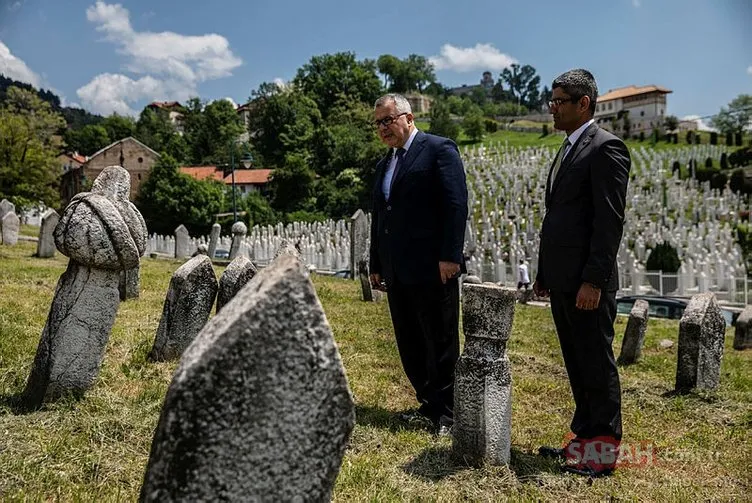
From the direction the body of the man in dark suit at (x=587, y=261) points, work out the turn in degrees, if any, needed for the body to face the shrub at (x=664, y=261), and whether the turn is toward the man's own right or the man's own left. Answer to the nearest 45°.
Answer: approximately 90° to the man's own right

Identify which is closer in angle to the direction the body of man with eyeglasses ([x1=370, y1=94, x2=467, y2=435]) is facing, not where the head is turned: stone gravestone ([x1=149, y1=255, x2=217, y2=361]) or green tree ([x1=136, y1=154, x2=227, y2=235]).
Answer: the stone gravestone

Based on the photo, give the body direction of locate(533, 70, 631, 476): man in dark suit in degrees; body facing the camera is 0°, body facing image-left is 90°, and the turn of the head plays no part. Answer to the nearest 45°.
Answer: approximately 90°

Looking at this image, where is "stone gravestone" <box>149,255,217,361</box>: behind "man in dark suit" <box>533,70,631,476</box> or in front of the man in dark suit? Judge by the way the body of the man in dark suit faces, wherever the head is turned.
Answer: in front

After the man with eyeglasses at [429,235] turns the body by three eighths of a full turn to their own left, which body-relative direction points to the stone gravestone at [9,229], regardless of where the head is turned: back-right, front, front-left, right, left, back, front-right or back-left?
back-left

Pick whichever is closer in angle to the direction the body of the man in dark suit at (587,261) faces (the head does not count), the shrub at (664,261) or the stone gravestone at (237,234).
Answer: the stone gravestone

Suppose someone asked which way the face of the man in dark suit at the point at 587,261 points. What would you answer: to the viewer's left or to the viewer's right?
to the viewer's left

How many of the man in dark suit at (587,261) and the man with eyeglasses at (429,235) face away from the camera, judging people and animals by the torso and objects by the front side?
0

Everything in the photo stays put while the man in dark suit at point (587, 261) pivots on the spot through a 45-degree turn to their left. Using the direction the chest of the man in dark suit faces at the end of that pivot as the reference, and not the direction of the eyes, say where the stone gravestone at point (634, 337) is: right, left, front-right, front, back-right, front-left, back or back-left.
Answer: back-right

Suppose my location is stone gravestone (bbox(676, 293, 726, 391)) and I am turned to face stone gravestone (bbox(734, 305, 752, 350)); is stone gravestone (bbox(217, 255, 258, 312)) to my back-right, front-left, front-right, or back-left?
back-left

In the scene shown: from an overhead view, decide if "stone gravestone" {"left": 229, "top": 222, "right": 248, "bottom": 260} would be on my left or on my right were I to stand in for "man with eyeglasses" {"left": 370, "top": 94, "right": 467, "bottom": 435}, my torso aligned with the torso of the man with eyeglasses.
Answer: on my right
